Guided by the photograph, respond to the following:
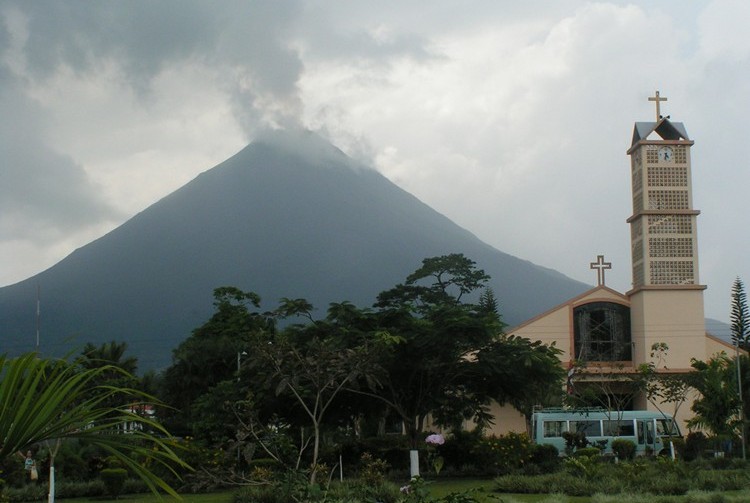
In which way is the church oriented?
toward the camera

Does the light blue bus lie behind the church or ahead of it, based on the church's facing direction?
ahead

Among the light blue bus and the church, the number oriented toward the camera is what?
1

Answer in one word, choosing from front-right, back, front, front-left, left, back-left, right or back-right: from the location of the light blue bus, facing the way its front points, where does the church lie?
left

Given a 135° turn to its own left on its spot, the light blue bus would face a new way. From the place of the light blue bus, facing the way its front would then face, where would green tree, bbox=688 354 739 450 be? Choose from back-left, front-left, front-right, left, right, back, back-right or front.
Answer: back

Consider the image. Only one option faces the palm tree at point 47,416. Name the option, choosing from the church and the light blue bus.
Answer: the church

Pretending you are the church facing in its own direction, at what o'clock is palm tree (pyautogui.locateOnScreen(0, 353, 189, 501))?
The palm tree is roughly at 12 o'clock from the church.

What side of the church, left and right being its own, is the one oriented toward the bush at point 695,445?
front

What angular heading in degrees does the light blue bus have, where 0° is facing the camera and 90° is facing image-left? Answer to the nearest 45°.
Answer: approximately 270°

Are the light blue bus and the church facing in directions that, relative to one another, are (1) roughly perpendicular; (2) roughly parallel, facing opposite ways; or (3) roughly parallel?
roughly perpendicular

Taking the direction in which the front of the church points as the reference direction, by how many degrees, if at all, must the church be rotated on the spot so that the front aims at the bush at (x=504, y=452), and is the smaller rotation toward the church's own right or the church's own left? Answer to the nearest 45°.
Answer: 0° — it already faces it
